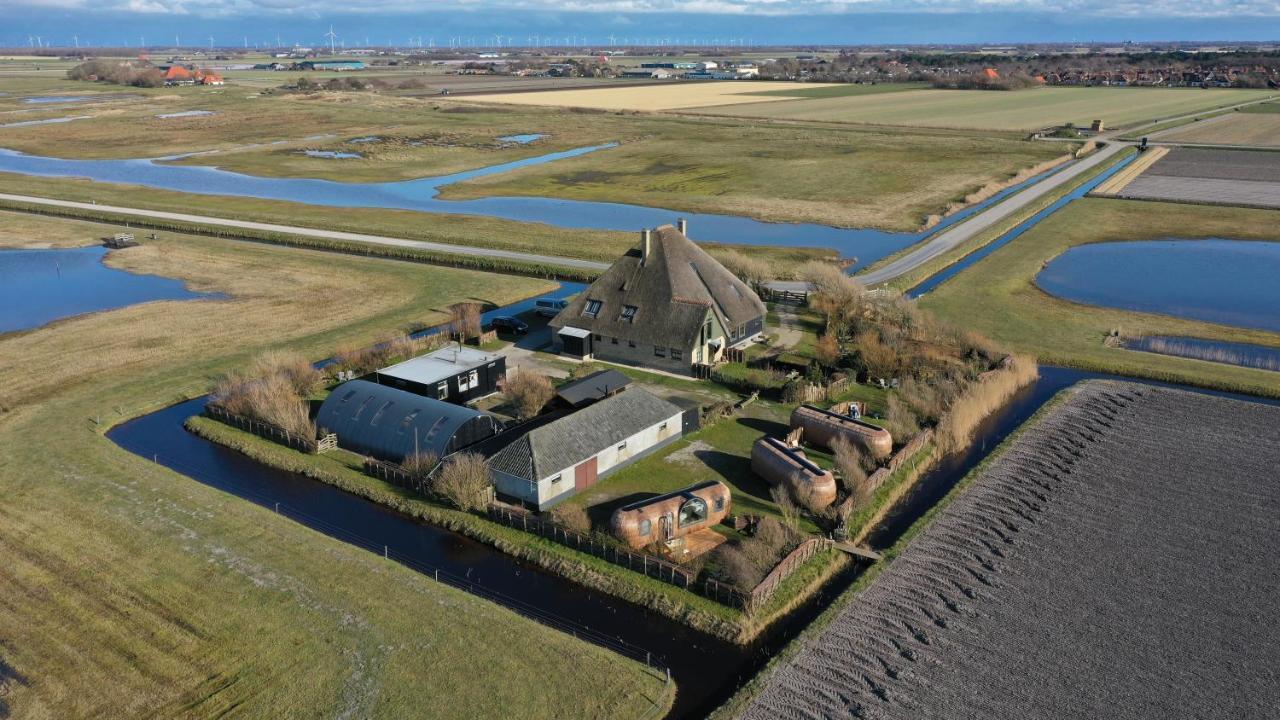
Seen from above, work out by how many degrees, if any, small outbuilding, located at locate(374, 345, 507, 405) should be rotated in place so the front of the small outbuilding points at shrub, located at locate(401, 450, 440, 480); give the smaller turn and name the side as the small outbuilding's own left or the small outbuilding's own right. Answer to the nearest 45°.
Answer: approximately 45° to the small outbuilding's own right

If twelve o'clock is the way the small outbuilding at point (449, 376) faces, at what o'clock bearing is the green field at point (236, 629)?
The green field is roughly at 2 o'clock from the small outbuilding.

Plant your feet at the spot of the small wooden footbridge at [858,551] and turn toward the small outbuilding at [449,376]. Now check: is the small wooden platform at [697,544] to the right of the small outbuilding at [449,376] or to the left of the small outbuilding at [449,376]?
left

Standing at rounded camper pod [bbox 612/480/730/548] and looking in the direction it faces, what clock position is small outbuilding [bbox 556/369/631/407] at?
The small outbuilding is roughly at 7 o'clock from the rounded camper pod.

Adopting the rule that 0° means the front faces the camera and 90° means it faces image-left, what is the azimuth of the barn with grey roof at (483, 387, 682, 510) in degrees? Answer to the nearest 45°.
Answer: approximately 315°
